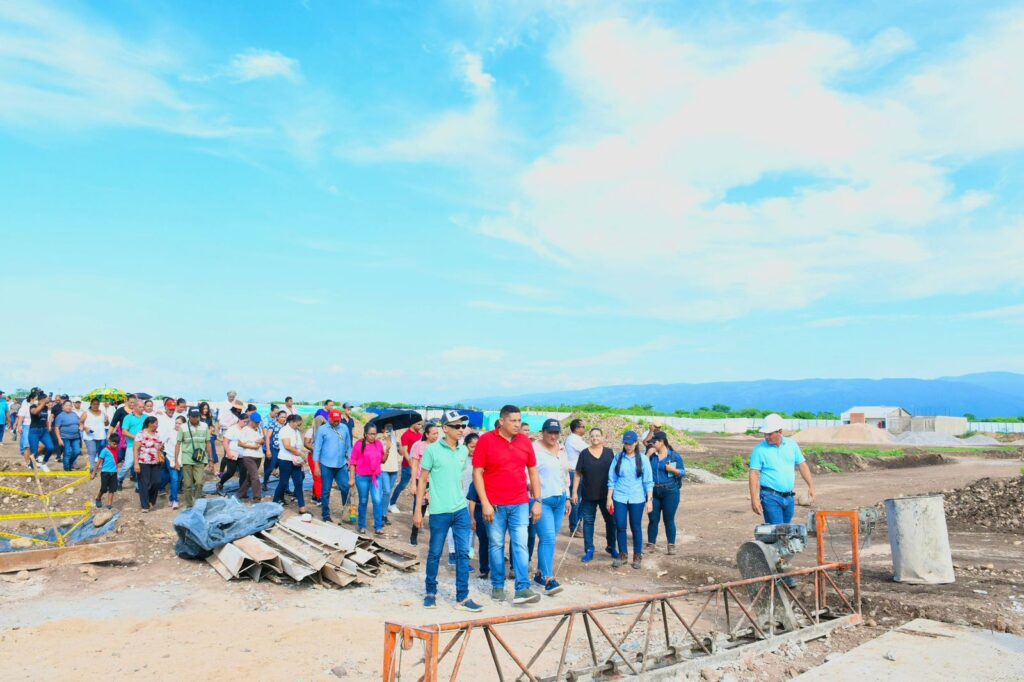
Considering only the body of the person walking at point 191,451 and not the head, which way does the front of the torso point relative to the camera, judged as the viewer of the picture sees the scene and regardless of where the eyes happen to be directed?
toward the camera

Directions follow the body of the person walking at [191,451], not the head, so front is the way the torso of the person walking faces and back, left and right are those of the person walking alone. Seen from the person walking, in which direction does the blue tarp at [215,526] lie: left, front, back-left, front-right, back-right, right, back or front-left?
front

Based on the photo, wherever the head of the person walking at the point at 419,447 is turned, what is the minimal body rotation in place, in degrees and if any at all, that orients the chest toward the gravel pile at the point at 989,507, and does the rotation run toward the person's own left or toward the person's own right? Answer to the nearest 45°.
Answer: approximately 45° to the person's own left

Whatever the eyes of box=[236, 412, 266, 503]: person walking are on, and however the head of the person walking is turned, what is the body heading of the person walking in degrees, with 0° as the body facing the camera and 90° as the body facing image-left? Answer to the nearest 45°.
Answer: approximately 315°

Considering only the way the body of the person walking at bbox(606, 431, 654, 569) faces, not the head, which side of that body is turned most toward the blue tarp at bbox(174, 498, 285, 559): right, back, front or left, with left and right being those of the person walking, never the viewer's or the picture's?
right

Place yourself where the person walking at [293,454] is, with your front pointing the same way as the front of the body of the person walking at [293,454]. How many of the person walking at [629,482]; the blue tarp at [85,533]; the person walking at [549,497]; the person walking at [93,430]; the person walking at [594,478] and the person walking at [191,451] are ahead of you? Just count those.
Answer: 3

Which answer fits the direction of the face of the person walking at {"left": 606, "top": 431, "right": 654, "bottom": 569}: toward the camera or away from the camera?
toward the camera

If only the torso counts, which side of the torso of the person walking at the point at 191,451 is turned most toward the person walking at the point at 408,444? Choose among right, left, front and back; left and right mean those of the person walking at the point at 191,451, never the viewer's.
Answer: left

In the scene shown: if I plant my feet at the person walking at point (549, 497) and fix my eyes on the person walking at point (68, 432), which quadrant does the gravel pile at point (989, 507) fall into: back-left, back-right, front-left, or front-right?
back-right

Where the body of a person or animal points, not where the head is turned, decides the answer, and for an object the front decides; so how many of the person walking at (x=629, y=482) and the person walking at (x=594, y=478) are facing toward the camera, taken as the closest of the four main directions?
2

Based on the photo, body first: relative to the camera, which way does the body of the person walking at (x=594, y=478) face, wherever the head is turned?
toward the camera

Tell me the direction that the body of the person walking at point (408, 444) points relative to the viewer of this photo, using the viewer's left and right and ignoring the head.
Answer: facing the viewer and to the right of the viewer

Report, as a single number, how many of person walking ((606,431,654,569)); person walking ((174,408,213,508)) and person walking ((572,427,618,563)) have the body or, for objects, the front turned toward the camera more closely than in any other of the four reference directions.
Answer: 3

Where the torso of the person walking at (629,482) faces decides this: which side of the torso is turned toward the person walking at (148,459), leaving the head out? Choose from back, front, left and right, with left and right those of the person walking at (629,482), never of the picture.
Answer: right

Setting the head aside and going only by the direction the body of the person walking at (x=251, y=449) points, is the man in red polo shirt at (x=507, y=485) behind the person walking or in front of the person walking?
in front

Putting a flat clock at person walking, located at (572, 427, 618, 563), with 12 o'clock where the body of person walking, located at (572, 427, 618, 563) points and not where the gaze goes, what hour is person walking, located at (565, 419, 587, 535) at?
person walking, located at (565, 419, 587, 535) is roughly at 5 o'clock from person walking, located at (572, 427, 618, 563).
